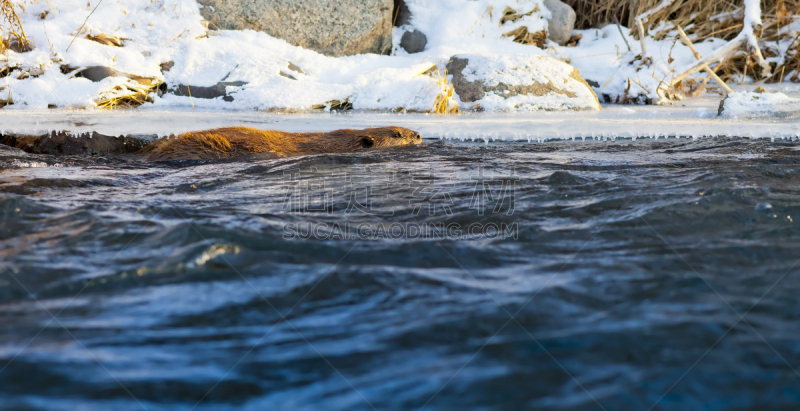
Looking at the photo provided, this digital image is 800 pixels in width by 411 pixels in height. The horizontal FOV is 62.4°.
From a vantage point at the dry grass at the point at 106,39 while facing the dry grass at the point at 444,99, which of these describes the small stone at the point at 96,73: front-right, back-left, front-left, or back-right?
front-right

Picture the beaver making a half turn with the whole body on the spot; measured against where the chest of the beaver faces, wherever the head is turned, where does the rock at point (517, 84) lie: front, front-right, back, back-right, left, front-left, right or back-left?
back-right

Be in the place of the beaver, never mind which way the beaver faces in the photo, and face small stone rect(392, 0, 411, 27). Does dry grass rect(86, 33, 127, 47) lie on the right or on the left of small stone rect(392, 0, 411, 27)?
left

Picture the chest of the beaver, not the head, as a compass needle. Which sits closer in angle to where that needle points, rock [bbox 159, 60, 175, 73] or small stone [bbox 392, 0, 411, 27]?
the small stone

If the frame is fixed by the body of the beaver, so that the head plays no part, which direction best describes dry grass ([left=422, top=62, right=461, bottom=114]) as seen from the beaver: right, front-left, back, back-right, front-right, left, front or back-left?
front-left

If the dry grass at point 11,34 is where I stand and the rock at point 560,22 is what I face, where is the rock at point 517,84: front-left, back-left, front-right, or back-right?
front-right

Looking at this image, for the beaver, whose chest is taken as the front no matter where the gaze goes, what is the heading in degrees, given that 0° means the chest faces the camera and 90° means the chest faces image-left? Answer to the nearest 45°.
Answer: approximately 270°

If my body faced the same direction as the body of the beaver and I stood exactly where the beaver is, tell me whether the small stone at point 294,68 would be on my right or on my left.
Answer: on my left

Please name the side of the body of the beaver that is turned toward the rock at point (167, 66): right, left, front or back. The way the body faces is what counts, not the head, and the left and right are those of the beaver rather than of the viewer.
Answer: left

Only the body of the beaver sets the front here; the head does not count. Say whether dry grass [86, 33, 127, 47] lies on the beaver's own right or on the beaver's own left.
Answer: on the beaver's own left

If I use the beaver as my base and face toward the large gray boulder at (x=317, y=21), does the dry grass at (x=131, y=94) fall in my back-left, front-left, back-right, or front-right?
front-left

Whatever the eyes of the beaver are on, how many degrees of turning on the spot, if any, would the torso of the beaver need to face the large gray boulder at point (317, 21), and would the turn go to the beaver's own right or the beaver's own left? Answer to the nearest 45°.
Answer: approximately 90° to the beaver's own left

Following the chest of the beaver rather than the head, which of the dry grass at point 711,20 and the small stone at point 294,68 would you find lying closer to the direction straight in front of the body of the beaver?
the dry grass

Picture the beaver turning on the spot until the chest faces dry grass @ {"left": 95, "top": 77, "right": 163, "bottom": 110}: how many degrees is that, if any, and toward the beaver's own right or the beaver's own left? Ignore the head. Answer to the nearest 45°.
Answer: approximately 135° to the beaver's own left

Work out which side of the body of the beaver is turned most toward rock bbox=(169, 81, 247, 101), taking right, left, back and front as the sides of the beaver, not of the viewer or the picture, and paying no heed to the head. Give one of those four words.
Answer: left

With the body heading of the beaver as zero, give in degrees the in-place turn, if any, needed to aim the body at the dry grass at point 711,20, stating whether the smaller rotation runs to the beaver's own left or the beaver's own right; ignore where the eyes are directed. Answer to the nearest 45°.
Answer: approximately 45° to the beaver's own left

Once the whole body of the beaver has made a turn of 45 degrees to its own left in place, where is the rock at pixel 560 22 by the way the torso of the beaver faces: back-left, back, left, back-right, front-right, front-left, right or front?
front

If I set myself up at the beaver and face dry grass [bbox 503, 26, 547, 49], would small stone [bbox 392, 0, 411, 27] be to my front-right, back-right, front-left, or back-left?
front-left
